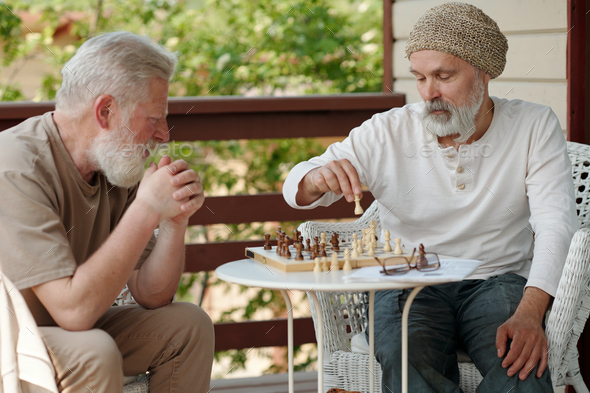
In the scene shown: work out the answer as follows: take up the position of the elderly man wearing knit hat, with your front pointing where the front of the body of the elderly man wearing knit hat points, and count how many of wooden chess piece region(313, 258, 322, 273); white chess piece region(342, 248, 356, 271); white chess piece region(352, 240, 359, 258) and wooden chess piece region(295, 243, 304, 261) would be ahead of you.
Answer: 4

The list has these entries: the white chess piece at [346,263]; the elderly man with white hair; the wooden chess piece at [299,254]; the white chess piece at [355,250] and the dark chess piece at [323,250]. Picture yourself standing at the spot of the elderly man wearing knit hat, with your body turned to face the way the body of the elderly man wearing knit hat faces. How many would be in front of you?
5

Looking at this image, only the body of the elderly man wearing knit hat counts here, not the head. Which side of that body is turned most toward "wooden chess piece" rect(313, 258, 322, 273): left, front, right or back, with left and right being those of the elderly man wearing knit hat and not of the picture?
front

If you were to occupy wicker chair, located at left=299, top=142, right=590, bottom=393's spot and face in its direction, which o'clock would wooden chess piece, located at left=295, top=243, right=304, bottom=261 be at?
The wooden chess piece is roughly at 12 o'clock from the wicker chair.

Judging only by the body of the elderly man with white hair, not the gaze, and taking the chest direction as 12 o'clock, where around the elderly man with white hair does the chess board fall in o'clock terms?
The chess board is roughly at 11 o'clock from the elderly man with white hair.

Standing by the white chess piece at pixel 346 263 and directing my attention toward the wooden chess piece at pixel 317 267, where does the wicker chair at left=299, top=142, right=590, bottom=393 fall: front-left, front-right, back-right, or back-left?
back-right

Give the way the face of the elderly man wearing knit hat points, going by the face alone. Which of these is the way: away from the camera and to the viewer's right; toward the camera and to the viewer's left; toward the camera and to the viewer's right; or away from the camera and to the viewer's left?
toward the camera and to the viewer's left

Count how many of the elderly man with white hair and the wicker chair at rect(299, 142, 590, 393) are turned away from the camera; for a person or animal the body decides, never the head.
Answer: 0

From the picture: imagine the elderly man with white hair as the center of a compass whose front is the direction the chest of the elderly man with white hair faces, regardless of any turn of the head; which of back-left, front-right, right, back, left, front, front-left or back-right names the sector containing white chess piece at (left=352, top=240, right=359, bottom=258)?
front-left

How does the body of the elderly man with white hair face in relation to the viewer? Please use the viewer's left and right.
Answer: facing the viewer and to the right of the viewer

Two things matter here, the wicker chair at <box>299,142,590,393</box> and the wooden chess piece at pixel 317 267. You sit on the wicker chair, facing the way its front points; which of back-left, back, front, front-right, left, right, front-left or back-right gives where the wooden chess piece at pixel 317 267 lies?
front

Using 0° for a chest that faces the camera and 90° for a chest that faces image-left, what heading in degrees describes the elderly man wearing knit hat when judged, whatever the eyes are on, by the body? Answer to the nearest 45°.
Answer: approximately 45°

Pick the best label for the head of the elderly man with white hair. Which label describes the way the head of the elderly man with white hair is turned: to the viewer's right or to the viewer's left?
to the viewer's right

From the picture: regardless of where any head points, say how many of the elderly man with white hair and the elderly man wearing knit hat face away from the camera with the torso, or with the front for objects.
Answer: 0

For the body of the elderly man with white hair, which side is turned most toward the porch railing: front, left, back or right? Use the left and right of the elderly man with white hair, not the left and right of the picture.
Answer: left

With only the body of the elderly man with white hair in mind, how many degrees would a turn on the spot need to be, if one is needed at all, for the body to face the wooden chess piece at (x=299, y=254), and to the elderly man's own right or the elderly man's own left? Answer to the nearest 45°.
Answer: approximately 45° to the elderly man's own left
